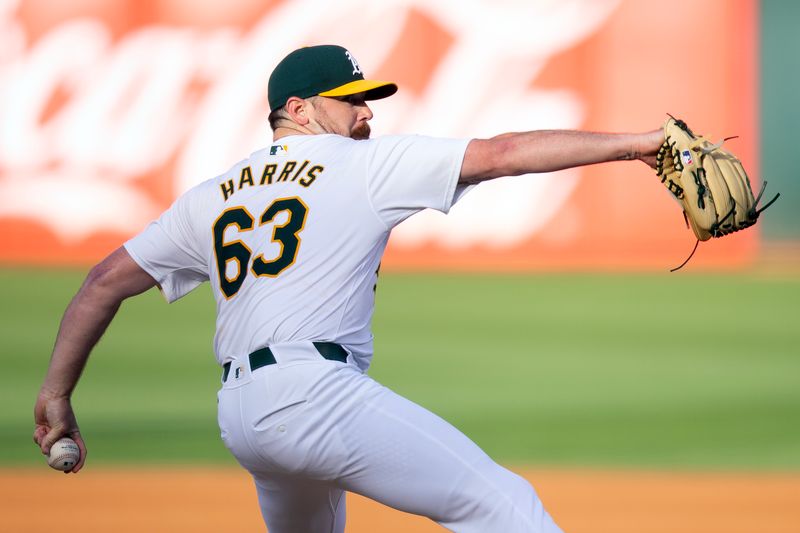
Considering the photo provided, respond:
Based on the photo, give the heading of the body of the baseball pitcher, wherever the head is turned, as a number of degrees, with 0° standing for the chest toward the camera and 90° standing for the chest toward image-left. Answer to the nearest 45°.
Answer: approximately 225°
